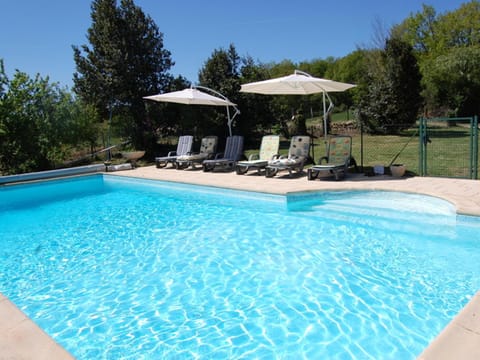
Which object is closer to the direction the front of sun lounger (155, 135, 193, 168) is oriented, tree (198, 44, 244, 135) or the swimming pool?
the swimming pool

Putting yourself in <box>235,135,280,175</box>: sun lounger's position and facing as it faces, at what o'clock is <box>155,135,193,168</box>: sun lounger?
<box>155,135,193,168</box>: sun lounger is roughly at 3 o'clock from <box>235,135,280,175</box>: sun lounger.

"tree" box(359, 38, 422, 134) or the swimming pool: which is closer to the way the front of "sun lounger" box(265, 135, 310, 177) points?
the swimming pool

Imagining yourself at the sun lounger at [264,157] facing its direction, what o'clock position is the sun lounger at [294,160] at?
the sun lounger at [294,160] is roughly at 9 o'clock from the sun lounger at [264,157].

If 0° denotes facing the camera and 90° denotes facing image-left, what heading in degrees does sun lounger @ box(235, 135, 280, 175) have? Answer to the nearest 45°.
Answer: approximately 45°

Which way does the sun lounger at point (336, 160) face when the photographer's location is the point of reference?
facing the viewer and to the left of the viewer

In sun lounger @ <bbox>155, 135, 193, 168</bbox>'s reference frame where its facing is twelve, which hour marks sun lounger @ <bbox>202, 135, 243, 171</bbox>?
sun lounger @ <bbox>202, 135, 243, 171</bbox> is roughly at 9 o'clock from sun lounger @ <bbox>155, 135, 193, 168</bbox>.

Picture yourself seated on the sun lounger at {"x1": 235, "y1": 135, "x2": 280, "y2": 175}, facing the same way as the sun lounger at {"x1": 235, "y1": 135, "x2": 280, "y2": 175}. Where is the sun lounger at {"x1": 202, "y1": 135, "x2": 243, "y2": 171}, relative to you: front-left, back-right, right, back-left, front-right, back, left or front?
right

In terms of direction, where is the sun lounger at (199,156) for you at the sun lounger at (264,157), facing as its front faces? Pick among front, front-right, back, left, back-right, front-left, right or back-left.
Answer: right

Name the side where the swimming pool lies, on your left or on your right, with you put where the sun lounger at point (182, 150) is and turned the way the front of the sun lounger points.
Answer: on your left

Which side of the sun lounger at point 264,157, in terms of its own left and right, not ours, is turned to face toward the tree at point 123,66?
right

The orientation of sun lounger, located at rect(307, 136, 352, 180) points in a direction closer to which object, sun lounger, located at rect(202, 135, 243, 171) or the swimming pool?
the swimming pool

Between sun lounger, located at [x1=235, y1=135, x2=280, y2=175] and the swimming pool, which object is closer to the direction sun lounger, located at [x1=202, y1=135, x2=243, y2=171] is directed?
the swimming pool

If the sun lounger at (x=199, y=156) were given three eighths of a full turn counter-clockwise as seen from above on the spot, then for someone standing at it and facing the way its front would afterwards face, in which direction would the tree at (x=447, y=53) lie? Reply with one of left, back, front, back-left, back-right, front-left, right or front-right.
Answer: front-left

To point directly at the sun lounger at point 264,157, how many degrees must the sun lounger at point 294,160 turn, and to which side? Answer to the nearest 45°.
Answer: approximately 90° to its right
